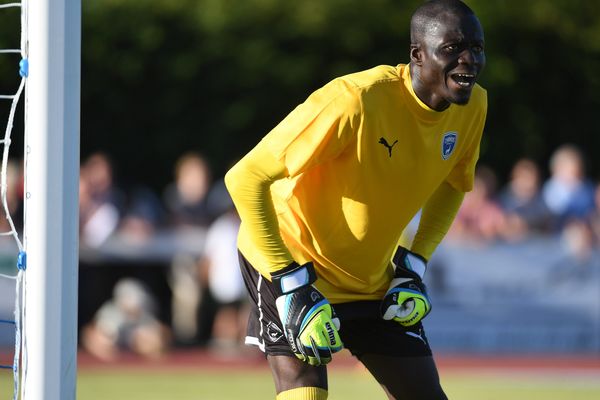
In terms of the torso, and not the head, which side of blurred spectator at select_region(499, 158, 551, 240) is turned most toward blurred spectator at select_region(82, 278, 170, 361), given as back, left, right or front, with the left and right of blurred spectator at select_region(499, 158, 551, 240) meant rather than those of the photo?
right

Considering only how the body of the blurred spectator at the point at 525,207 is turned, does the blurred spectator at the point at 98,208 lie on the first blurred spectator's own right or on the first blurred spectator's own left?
on the first blurred spectator's own right

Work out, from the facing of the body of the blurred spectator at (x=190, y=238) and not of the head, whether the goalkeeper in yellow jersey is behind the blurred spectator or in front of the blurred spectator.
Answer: in front

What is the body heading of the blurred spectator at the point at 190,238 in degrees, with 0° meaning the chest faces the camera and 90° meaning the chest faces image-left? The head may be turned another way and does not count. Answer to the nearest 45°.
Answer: approximately 0°

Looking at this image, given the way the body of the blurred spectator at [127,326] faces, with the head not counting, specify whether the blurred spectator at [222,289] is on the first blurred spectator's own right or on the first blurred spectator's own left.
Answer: on the first blurred spectator's own left
